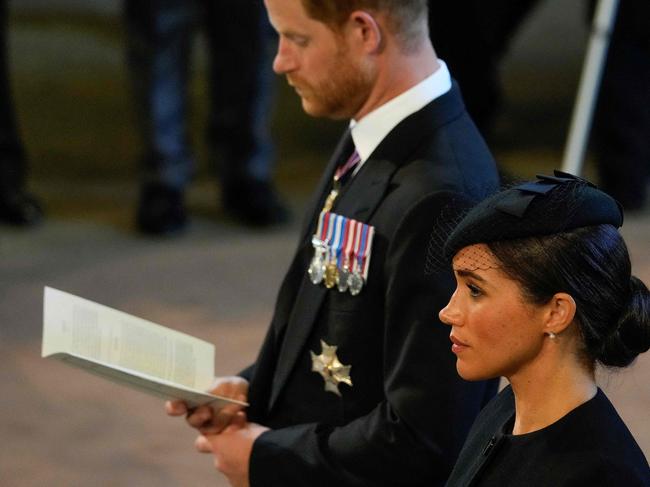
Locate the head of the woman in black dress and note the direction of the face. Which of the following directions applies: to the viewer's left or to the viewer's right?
to the viewer's left

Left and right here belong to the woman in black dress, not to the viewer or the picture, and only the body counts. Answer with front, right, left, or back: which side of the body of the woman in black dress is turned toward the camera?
left

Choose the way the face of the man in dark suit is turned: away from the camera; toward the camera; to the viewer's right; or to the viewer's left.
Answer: to the viewer's left

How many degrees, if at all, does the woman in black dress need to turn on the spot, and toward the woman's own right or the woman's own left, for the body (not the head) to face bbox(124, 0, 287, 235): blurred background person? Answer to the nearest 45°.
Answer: approximately 45° to the woman's own right

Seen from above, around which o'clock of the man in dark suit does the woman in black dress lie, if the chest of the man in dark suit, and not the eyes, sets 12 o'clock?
The woman in black dress is roughly at 8 o'clock from the man in dark suit.

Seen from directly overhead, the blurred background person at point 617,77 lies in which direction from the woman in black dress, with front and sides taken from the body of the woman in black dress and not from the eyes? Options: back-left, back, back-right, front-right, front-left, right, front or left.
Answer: right

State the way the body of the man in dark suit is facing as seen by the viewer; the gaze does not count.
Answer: to the viewer's left
